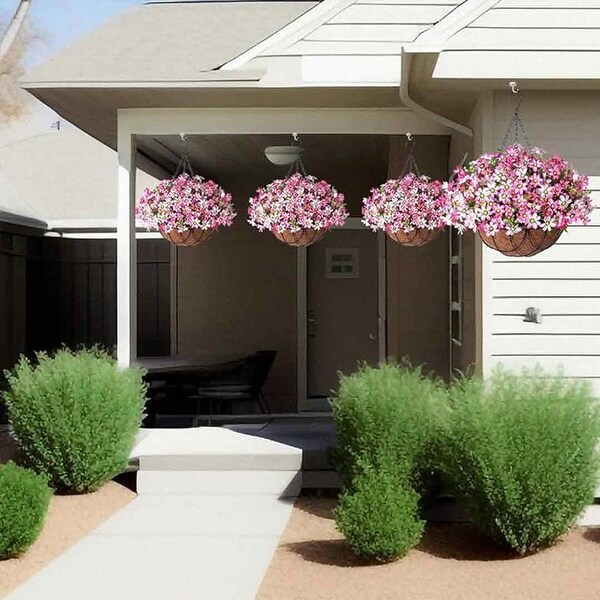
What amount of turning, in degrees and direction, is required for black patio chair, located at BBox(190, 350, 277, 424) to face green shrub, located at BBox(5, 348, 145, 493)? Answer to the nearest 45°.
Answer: approximately 45° to its left

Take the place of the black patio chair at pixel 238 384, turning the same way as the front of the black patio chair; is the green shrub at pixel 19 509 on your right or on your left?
on your left

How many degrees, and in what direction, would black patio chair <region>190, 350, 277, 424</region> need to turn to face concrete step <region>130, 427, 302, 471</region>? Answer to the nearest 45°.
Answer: approximately 90° to its left

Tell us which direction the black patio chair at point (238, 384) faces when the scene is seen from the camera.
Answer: facing to the left of the viewer

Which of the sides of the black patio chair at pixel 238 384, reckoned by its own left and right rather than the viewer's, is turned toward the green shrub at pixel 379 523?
left

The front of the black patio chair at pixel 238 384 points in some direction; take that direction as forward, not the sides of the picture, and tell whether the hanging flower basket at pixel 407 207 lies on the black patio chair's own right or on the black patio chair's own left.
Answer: on the black patio chair's own left

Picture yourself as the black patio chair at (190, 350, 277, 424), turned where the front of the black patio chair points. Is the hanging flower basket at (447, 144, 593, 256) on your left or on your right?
on your left
